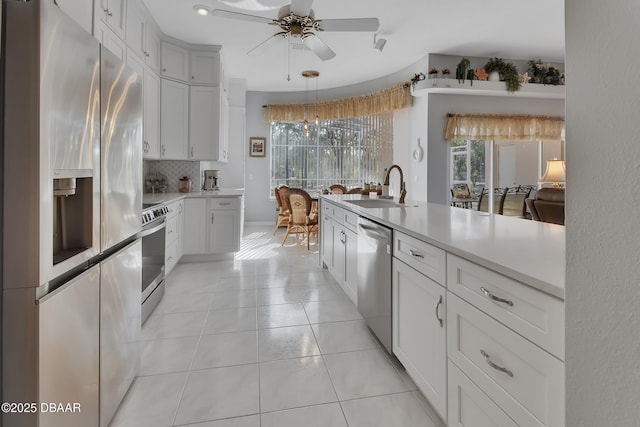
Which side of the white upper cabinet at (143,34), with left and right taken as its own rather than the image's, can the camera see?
right

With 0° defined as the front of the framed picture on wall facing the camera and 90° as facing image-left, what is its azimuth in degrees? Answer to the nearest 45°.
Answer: approximately 0°

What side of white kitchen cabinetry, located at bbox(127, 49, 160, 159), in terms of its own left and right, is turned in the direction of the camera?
right

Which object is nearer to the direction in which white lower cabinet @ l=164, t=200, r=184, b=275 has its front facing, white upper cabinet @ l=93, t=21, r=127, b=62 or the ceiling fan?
the ceiling fan

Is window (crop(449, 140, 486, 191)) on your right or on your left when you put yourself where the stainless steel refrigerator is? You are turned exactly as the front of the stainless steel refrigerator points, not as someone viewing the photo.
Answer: on your left

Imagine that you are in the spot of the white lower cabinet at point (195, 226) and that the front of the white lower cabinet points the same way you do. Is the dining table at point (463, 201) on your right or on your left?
on your left

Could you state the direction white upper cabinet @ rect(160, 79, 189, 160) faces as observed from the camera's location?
facing the viewer and to the right of the viewer

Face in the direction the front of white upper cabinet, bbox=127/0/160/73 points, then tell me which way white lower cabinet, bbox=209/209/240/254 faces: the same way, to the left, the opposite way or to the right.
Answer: to the right
